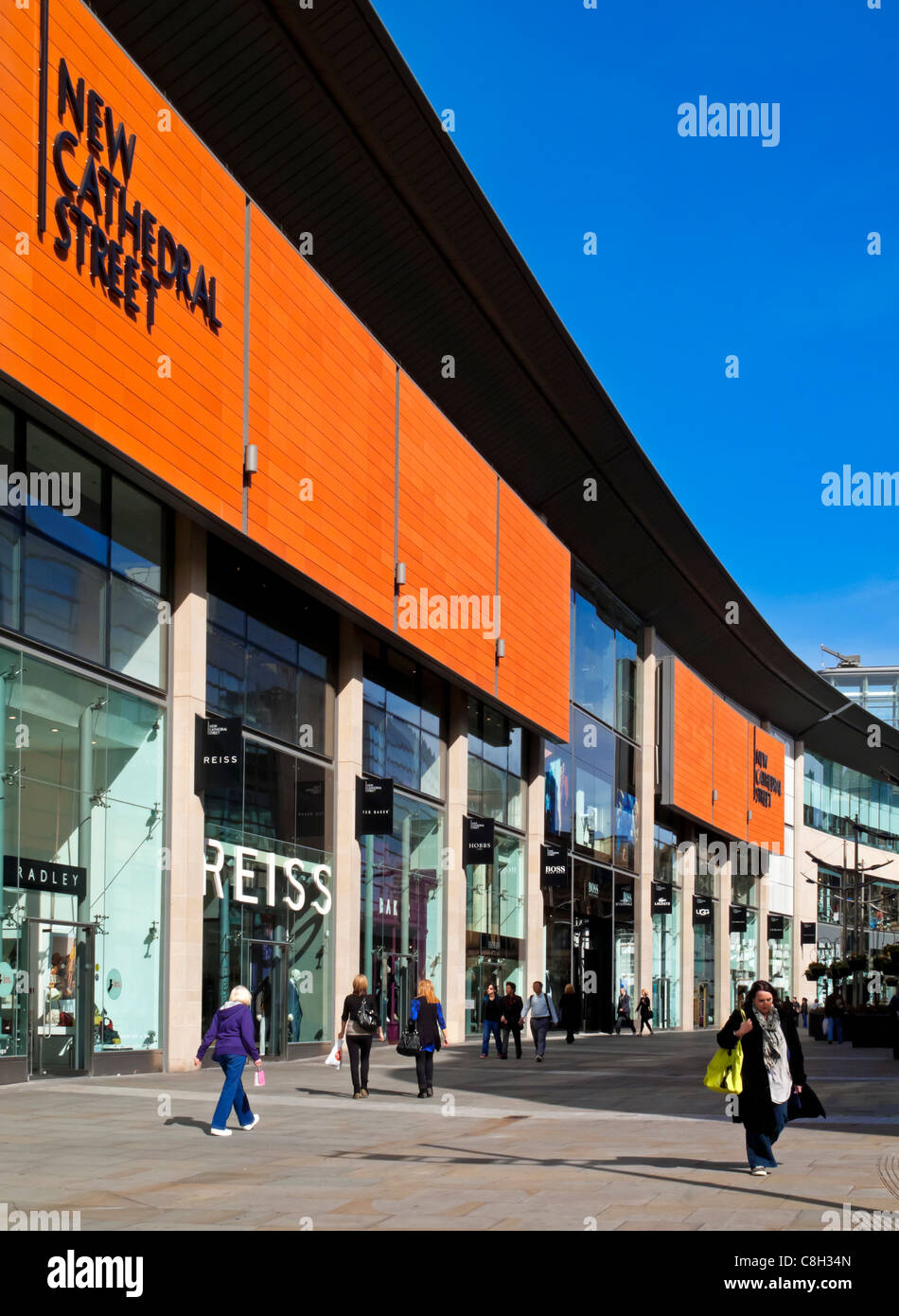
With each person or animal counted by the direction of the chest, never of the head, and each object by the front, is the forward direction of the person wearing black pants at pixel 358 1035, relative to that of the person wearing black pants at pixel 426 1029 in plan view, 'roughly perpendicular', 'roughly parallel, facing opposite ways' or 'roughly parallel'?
roughly parallel

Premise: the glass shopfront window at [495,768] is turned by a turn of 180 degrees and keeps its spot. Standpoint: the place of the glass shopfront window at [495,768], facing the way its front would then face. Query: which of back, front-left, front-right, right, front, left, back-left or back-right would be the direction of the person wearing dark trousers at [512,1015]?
back-left

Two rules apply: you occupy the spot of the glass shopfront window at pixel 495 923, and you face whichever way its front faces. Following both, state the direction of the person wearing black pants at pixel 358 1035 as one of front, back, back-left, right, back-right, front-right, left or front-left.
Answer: front-right

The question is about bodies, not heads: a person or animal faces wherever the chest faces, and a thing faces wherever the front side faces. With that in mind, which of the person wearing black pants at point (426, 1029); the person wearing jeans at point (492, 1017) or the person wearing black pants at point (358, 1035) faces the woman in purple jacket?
the person wearing jeans at point (492, 1017)

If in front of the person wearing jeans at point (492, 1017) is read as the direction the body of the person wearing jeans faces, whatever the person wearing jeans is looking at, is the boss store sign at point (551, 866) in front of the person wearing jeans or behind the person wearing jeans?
behind

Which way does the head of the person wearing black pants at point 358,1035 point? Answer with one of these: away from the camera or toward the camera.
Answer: away from the camera

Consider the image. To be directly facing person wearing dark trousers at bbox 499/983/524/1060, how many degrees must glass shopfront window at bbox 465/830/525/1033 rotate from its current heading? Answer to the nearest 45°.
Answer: approximately 45° to its right

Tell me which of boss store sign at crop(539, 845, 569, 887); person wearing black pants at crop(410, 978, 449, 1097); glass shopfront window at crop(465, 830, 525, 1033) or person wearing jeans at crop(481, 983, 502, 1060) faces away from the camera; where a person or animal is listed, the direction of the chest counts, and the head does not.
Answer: person wearing black pants at crop(410, 978, 449, 1097)

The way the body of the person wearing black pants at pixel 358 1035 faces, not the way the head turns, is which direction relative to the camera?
away from the camera

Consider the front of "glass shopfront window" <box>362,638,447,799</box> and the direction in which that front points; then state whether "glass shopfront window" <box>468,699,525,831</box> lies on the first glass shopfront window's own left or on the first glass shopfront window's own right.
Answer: on the first glass shopfront window's own left

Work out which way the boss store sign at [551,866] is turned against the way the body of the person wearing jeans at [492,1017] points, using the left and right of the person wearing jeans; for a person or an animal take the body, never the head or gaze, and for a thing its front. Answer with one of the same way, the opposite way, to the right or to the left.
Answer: the same way

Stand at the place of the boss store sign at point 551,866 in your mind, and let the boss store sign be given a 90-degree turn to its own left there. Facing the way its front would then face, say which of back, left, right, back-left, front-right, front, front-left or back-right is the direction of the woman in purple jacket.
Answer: right

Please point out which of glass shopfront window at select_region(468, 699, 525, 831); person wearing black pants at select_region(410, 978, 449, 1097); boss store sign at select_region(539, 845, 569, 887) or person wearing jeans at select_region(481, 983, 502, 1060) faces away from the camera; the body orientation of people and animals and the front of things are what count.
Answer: person wearing black pants at select_region(410, 978, 449, 1097)

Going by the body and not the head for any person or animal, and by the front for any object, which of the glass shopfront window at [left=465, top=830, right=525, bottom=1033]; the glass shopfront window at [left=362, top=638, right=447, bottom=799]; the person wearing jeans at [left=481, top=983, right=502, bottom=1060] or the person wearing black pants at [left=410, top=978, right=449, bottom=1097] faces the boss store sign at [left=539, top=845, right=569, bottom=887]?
the person wearing black pants at [left=410, top=978, right=449, bottom=1097]

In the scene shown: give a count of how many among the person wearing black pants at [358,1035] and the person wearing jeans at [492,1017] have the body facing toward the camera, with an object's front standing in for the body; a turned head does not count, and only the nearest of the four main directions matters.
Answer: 1

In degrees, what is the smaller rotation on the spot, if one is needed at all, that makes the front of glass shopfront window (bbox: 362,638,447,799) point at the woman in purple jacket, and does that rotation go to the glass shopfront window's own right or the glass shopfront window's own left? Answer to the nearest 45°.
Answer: approximately 45° to the glass shopfront window's own right

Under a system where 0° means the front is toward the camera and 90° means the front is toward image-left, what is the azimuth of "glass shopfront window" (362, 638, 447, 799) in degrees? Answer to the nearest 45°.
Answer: approximately 315°

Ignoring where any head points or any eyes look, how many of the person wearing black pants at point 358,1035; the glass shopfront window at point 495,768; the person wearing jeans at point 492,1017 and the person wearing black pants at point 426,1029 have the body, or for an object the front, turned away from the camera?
2

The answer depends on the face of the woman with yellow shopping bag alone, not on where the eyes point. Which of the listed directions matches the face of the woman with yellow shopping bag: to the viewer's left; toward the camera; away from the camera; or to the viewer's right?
toward the camera

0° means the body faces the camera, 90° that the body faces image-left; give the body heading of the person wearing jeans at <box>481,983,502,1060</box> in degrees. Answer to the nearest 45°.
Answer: approximately 0°

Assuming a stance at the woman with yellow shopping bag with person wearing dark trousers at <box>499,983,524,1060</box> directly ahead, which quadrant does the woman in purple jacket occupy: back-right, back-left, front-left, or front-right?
front-left
